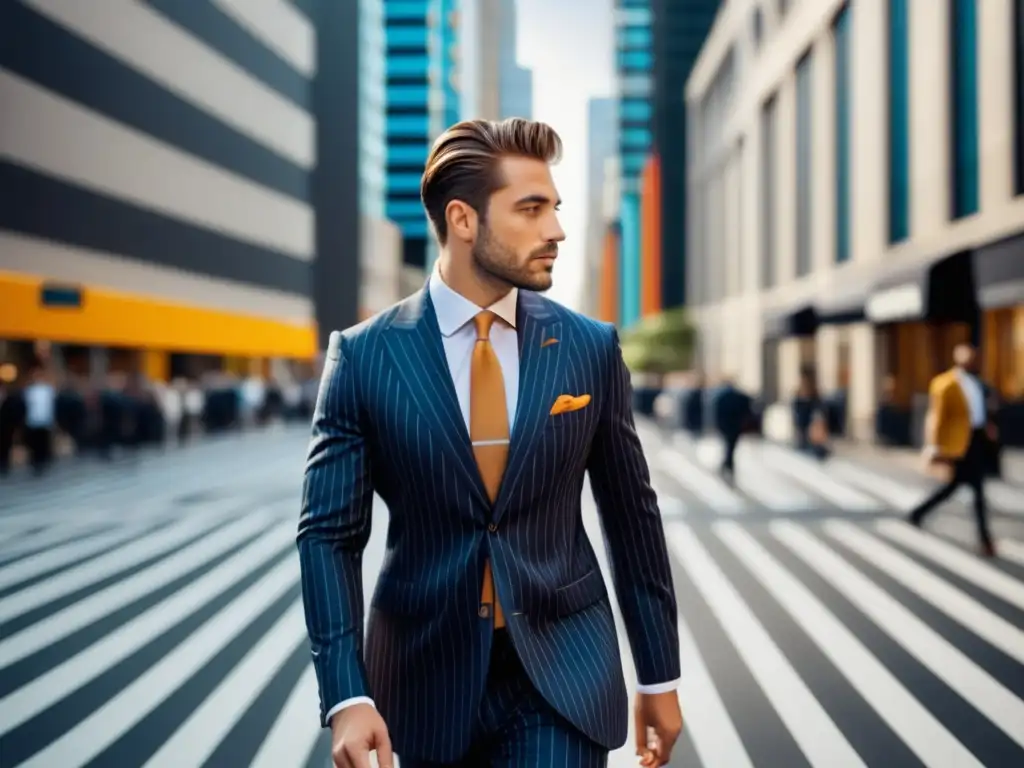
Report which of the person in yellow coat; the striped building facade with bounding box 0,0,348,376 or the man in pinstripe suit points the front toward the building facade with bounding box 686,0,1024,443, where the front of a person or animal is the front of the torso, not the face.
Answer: the striped building facade

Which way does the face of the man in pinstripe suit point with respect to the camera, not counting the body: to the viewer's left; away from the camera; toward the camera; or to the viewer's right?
to the viewer's right

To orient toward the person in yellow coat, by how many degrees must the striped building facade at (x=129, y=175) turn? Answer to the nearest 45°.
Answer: approximately 45° to its right

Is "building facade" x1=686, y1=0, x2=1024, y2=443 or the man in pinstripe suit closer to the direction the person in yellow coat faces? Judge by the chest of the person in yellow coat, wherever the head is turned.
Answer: the man in pinstripe suit

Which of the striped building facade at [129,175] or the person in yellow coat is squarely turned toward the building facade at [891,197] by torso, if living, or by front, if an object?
the striped building facade

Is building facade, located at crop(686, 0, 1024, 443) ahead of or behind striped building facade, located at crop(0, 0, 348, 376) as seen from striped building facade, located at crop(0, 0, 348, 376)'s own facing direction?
ahead
